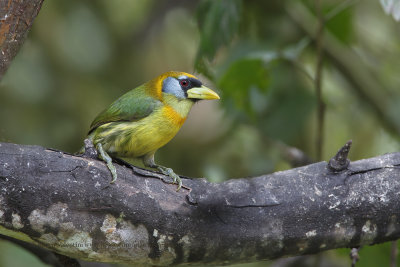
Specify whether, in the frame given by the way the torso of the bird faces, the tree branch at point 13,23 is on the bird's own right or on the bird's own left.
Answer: on the bird's own right

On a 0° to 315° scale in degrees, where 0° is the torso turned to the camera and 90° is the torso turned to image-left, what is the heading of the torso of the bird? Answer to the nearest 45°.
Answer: approximately 270°

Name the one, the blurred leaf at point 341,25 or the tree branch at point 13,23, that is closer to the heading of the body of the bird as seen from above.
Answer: the blurred leaf

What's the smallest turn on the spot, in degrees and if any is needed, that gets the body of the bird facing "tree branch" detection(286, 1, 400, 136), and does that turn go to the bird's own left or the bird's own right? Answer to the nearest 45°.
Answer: approximately 45° to the bird's own left
